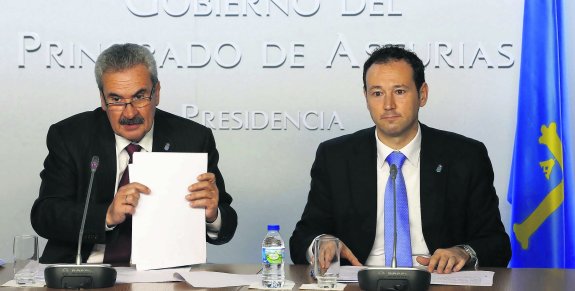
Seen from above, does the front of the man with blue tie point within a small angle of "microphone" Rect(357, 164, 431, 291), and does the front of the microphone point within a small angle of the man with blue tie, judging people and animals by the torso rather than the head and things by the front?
yes

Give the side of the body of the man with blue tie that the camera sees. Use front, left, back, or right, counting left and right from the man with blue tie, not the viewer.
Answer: front

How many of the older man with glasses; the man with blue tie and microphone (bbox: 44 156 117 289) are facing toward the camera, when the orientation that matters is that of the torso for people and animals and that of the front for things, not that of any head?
2

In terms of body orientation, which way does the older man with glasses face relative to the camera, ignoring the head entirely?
toward the camera

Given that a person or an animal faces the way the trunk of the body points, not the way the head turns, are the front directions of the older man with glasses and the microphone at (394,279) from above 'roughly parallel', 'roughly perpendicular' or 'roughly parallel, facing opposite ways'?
roughly parallel, facing opposite ways

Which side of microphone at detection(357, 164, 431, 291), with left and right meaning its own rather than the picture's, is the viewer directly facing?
back

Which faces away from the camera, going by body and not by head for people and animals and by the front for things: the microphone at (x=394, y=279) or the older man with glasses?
the microphone

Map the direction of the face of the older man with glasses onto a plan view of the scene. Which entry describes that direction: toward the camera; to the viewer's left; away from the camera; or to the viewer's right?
toward the camera

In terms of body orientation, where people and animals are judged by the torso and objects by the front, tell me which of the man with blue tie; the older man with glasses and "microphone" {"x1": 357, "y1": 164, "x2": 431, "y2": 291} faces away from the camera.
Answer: the microphone

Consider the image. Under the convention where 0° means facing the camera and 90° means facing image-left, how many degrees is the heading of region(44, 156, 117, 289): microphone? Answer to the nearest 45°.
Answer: approximately 180°

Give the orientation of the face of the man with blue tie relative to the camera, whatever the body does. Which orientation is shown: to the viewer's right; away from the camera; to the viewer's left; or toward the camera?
toward the camera

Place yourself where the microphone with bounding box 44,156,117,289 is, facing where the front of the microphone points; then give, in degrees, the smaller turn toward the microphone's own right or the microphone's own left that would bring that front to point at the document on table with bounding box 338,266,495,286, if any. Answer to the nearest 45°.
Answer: approximately 90° to the microphone's own right

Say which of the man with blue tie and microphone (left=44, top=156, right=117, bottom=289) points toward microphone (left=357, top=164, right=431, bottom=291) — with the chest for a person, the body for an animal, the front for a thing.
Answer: the man with blue tie

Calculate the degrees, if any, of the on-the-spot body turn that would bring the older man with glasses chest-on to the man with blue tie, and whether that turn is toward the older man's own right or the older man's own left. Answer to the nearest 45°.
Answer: approximately 90° to the older man's own left

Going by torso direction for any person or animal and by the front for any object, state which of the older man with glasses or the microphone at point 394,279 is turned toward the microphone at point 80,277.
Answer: the older man with glasses

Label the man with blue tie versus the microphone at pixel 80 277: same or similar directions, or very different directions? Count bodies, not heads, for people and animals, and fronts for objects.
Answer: very different directions
